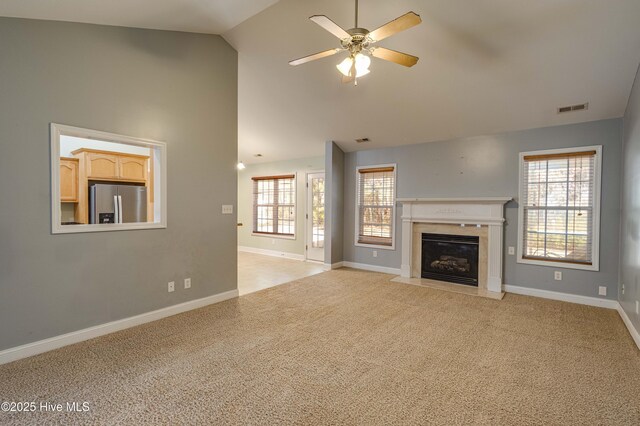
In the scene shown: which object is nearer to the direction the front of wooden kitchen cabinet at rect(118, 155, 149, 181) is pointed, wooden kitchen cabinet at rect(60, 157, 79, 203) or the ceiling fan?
the ceiling fan

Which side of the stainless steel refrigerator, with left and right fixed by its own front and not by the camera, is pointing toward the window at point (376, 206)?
left

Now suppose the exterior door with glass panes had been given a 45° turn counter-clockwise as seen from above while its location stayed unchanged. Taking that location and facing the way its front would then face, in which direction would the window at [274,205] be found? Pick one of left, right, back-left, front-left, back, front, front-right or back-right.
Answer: back-right

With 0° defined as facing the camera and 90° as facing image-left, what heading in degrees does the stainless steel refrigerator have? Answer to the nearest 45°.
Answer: approximately 0°

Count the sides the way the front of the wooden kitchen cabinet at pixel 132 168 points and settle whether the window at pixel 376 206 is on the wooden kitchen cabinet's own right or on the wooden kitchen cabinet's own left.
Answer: on the wooden kitchen cabinet's own left
